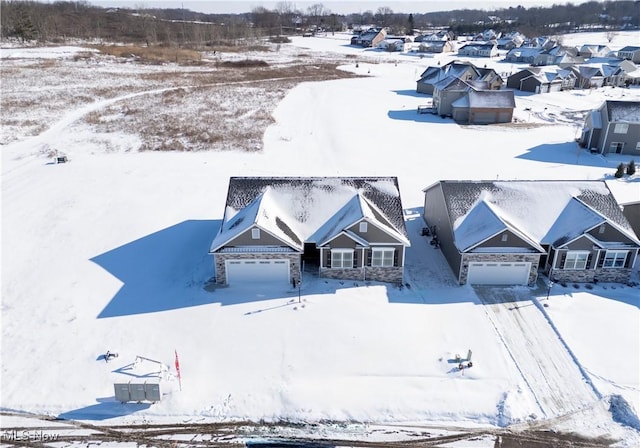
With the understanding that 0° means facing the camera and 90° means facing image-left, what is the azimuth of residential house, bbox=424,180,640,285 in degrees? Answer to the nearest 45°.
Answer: approximately 0°

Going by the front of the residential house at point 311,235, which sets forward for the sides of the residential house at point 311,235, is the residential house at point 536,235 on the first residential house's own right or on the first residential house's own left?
on the first residential house's own left

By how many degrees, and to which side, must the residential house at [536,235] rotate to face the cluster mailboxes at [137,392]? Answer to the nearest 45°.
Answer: approximately 45° to its right

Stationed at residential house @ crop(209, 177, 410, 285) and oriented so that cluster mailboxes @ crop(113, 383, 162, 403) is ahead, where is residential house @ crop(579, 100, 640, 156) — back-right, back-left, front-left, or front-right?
back-left

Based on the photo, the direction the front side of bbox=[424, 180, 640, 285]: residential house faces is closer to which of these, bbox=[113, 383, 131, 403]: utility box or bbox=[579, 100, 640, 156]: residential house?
the utility box

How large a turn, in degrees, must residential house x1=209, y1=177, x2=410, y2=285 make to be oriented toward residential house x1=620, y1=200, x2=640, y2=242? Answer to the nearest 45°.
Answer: approximately 90° to its left

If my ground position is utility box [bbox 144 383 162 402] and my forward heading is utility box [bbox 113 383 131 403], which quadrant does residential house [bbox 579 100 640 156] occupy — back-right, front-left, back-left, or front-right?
back-right

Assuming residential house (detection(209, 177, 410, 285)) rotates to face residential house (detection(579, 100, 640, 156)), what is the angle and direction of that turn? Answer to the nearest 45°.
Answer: approximately 135° to its left

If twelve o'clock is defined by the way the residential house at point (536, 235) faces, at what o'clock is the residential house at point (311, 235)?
the residential house at point (311, 235) is roughly at 2 o'clock from the residential house at point (536, 235).

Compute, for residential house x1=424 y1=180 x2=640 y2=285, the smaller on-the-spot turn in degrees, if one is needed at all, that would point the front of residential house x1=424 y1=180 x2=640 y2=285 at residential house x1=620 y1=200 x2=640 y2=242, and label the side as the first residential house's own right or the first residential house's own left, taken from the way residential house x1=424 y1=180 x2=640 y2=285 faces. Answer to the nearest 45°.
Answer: approximately 135° to the first residential house's own left

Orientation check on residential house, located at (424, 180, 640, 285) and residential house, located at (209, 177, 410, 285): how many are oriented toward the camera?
2
